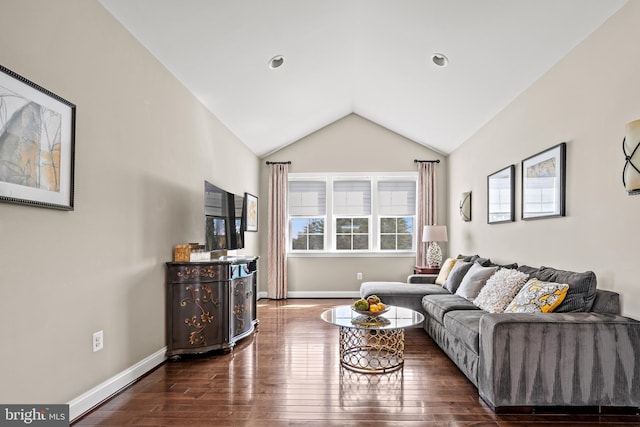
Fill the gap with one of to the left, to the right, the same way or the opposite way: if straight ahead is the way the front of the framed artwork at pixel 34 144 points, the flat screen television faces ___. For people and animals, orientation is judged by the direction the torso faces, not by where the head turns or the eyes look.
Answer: the same way

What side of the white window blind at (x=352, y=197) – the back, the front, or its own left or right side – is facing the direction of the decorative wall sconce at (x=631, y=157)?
front

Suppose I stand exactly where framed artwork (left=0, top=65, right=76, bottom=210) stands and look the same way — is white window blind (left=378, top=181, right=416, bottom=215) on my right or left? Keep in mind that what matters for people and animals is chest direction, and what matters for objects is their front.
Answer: on my left

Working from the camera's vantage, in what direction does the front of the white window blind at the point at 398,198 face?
facing the viewer

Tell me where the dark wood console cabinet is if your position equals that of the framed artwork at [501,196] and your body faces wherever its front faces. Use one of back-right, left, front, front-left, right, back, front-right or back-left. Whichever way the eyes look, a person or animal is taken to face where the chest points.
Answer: front

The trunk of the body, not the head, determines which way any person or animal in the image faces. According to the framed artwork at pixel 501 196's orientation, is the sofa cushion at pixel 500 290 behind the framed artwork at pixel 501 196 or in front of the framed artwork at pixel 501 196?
in front

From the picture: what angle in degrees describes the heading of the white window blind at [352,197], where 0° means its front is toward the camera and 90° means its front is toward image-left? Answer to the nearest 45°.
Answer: approximately 0°

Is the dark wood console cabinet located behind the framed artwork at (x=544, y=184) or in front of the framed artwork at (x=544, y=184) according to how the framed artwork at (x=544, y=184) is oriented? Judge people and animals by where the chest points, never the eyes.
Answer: in front

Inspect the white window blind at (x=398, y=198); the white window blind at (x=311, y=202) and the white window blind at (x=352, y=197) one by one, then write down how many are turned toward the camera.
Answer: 3

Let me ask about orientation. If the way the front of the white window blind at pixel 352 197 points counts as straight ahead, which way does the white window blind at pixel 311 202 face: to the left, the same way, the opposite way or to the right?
the same way

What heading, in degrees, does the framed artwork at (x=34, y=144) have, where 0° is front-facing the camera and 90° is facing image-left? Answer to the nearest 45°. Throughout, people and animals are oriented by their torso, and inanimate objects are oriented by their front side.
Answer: approximately 315°

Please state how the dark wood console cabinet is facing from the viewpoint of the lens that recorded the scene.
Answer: facing the viewer and to the right of the viewer
